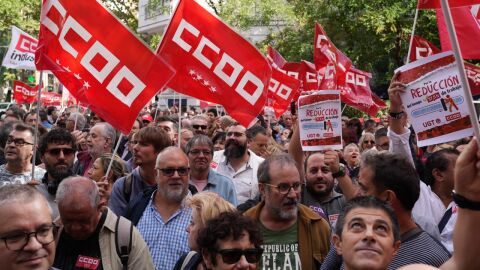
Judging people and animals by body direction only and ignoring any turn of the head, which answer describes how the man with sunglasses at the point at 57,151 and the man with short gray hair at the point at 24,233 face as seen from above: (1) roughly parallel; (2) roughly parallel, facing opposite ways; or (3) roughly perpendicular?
roughly parallel

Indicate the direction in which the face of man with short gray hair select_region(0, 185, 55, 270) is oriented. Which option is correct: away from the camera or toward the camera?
toward the camera

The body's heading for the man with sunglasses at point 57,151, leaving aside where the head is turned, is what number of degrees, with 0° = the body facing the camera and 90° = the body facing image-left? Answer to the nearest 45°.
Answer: approximately 315°

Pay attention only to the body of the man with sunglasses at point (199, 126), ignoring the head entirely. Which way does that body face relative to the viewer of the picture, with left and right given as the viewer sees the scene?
facing the viewer

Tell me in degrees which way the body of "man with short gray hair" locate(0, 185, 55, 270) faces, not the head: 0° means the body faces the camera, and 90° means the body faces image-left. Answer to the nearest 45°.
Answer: approximately 315°

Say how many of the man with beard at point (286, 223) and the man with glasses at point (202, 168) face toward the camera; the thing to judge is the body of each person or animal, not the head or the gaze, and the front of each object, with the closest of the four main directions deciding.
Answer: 2

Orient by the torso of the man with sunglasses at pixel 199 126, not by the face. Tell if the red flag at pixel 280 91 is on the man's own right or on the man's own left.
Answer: on the man's own left

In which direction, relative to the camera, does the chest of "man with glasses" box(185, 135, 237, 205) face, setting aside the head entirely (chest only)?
toward the camera

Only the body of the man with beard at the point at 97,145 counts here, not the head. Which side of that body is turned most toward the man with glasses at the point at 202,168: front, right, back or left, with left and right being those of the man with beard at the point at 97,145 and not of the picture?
left

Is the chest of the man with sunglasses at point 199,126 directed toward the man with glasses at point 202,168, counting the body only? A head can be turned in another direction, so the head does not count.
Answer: yes
